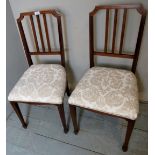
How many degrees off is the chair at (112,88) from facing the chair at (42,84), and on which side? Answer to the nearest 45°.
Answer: approximately 45° to its right
